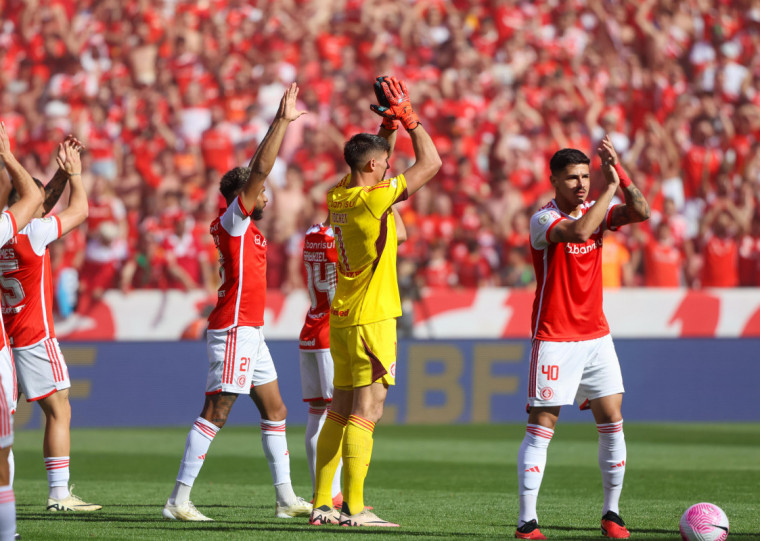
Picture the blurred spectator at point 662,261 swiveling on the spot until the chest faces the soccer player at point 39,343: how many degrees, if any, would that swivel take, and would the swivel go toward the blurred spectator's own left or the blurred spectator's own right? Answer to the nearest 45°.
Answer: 0° — they already face them

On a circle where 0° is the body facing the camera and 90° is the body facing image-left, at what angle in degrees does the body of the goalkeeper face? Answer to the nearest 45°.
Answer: approximately 225°

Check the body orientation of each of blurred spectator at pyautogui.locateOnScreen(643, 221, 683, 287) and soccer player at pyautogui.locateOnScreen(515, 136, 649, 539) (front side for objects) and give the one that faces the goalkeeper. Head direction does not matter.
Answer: the blurred spectator

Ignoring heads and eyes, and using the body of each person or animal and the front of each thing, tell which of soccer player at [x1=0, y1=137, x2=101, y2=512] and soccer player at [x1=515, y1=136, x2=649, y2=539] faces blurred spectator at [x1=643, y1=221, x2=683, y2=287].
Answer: soccer player at [x1=0, y1=137, x2=101, y2=512]

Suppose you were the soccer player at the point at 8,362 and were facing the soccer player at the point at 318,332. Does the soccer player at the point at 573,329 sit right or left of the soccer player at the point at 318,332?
right

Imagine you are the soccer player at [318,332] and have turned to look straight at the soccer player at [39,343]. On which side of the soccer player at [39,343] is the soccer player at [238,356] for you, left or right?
left

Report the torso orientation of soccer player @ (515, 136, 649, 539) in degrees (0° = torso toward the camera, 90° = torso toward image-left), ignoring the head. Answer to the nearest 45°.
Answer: approximately 315°

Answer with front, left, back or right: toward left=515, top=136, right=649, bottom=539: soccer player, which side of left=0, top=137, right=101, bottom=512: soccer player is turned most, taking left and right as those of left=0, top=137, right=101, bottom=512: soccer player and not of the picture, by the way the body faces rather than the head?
right

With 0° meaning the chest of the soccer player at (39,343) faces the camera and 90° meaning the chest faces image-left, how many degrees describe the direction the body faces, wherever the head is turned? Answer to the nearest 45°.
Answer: approximately 225°

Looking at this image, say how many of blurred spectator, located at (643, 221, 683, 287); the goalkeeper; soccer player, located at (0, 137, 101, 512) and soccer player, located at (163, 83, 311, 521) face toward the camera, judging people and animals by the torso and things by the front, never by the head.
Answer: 1

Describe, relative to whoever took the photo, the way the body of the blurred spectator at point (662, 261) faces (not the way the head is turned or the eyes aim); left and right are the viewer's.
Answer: facing the viewer

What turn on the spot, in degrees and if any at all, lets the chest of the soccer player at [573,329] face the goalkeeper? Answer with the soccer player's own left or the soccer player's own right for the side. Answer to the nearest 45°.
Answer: approximately 135° to the soccer player's own right

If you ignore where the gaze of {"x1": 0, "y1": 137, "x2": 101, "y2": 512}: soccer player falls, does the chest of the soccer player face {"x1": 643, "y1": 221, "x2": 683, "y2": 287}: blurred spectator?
yes
